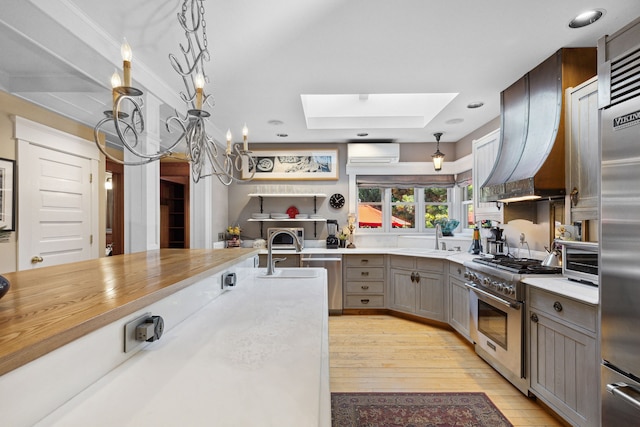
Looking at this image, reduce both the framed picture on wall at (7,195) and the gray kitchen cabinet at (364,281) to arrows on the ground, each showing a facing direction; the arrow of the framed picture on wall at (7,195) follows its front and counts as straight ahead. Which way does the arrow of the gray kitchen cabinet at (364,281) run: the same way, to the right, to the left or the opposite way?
to the right

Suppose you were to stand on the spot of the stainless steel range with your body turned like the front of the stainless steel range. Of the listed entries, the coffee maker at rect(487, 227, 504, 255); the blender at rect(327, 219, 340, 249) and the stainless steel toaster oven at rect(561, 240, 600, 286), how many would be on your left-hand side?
1

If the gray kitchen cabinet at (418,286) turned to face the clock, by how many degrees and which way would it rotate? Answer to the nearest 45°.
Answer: approximately 90° to its right

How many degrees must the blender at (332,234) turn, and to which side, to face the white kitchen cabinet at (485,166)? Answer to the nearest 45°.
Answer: approximately 45° to its left

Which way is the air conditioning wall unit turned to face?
toward the camera

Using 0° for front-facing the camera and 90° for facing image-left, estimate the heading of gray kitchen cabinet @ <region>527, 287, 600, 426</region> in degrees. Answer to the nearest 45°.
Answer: approximately 45°

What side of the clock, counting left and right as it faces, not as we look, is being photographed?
front

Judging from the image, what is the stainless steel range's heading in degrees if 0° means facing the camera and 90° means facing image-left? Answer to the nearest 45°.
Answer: approximately 45°

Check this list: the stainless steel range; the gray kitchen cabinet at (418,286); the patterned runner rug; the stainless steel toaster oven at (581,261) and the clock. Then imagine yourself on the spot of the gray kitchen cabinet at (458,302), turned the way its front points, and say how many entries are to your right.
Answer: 2
